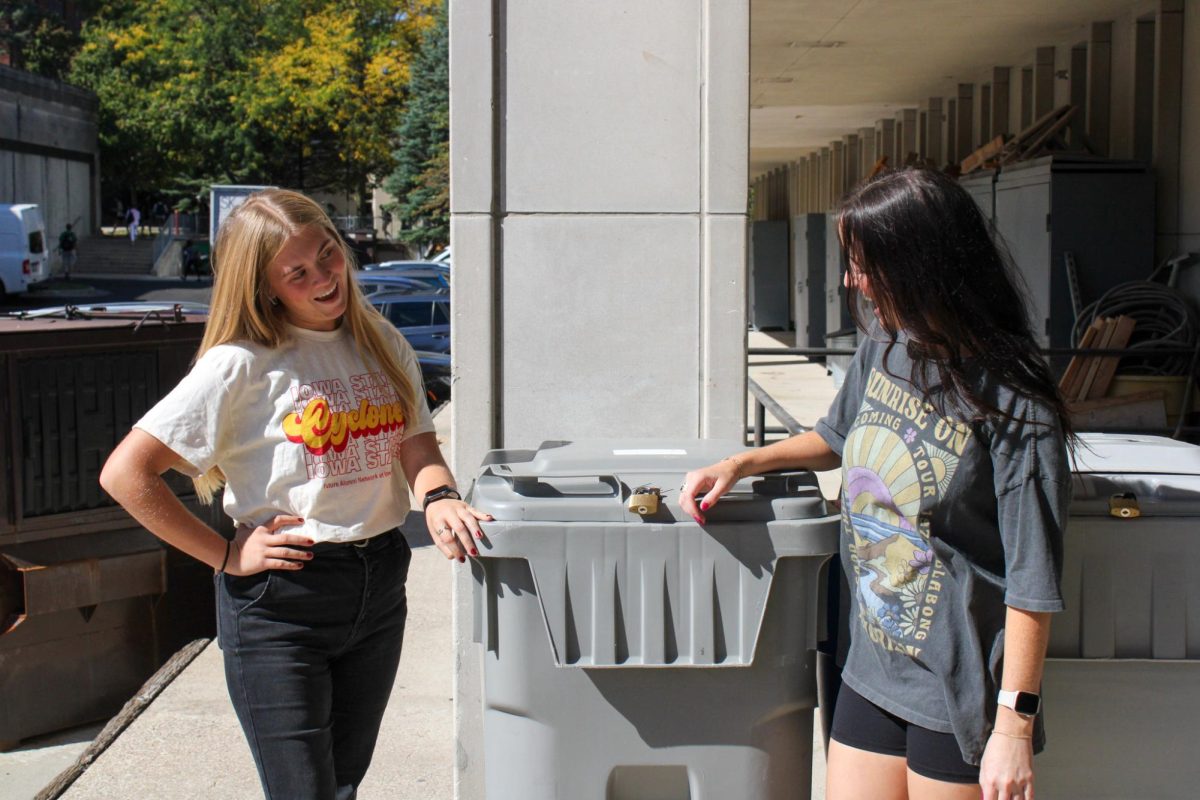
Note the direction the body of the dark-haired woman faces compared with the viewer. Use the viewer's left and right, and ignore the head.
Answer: facing the viewer and to the left of the viewer

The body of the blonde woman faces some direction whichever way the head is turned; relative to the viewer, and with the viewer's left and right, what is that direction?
facing the viewer and to the right of the viewer

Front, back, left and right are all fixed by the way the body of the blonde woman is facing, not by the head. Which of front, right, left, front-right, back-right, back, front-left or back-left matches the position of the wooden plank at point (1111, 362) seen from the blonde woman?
left

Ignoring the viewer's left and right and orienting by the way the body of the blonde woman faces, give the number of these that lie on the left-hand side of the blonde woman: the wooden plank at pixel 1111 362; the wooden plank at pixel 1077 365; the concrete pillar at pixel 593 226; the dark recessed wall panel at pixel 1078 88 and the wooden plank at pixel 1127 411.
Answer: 5

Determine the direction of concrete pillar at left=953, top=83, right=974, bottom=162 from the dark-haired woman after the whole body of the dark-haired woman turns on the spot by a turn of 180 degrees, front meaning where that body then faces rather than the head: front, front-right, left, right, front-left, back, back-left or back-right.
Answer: front-left

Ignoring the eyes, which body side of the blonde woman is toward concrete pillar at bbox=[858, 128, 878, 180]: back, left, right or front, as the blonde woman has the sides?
left

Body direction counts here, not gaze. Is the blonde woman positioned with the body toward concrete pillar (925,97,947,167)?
no

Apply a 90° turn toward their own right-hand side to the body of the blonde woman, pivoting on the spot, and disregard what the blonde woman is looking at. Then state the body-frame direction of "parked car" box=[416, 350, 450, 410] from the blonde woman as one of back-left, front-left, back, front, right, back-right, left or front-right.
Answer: back-right

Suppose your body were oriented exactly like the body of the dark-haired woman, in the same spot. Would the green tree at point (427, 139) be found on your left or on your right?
on your right

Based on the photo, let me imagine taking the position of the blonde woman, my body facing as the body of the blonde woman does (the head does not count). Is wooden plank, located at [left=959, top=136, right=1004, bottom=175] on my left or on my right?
on my left

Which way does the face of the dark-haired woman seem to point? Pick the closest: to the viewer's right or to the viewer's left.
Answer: to the viewer's left

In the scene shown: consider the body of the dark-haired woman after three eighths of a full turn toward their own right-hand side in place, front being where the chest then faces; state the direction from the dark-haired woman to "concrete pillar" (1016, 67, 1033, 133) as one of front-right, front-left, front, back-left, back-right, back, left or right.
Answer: front

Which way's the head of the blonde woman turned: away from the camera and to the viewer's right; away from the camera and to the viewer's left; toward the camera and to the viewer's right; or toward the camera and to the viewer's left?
toward the camera and to the viewer's right

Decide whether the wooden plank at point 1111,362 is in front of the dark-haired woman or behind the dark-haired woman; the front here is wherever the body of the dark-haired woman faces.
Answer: behind

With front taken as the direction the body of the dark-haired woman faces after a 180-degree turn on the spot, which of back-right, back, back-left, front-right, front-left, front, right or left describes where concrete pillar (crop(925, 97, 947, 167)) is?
front-left

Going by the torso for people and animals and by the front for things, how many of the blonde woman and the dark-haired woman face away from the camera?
0

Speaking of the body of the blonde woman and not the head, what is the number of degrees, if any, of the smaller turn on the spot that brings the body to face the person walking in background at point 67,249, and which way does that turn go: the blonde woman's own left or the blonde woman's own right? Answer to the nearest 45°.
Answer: approximately 135° to the blonde woman's own left

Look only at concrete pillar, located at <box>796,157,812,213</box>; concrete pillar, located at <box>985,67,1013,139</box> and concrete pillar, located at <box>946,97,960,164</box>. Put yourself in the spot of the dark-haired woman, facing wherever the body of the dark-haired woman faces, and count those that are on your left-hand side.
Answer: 0

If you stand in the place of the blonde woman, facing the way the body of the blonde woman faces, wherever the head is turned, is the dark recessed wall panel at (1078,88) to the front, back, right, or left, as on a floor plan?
left

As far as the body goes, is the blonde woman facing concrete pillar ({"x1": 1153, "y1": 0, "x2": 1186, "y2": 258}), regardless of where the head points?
no

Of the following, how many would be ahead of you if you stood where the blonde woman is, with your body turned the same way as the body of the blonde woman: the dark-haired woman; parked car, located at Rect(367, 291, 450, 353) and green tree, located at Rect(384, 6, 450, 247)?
1

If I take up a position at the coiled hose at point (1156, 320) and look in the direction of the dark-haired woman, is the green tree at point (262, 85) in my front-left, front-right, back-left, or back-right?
back-right

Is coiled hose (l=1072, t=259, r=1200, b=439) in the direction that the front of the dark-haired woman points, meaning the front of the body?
no

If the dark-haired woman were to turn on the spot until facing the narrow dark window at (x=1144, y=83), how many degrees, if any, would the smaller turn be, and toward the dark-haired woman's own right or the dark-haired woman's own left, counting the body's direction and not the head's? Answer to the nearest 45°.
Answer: approximately 135° to the dark-haired woman's own right

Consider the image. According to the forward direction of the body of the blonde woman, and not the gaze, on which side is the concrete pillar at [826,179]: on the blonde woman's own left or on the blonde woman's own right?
on the blonde woman's own left
